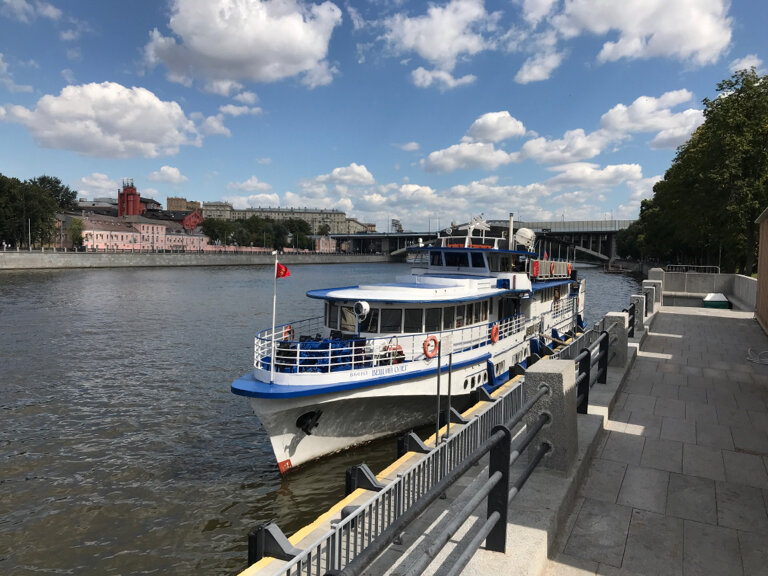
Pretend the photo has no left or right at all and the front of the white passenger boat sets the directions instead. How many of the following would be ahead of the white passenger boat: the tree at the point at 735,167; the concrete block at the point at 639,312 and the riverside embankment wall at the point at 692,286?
0

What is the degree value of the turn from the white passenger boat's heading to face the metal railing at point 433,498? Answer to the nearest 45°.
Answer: approximately 45° to its left

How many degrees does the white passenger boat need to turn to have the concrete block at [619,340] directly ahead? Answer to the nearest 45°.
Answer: approximately 90° to its left

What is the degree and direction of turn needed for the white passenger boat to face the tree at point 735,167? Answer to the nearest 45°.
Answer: approximately 180°

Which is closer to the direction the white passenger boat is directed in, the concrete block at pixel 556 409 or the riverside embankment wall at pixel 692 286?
the concrete block

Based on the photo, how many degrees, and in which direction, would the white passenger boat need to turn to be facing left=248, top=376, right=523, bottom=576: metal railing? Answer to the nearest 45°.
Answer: approximately 45° to its left

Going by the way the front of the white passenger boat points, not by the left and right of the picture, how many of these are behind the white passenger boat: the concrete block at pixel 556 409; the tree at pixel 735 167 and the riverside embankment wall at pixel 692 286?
2

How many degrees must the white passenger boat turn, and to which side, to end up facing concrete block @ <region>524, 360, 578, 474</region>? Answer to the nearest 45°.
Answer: approximately 45° to its left

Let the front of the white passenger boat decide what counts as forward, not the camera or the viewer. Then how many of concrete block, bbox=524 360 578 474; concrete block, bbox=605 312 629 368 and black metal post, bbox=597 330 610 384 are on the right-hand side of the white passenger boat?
0

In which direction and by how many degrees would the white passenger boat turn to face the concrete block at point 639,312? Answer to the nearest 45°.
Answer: approximately 180°

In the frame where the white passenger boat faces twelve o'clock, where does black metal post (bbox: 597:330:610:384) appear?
The black metal post is roughly at 9 o'clock from the white passenger boat.

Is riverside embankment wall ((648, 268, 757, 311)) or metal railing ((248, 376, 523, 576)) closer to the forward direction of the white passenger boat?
the metal railing
